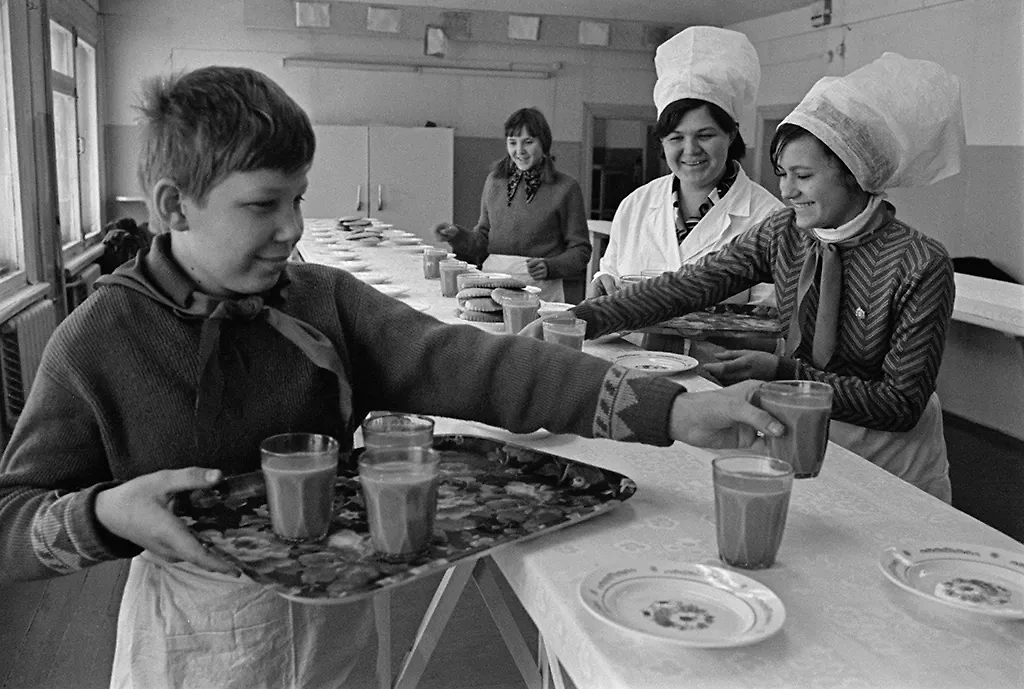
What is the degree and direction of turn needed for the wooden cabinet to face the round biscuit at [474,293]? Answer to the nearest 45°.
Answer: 0° — it already faces it

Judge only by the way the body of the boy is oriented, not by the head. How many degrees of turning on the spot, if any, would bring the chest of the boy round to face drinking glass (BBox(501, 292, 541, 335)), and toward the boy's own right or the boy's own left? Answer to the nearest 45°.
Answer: approximately 90° to the boy's own left

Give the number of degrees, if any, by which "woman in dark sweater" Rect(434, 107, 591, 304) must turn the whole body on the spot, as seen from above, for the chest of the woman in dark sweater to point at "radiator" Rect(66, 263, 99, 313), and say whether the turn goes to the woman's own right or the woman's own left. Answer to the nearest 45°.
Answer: approximately 90° to the woman's own right

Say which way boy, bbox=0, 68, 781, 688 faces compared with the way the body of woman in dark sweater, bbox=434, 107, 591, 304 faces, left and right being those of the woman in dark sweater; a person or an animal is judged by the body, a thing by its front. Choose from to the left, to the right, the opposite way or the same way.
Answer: to the left

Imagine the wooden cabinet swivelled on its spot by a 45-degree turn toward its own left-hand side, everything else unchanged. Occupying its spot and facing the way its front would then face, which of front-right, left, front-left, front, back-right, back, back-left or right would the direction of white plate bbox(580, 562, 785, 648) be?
front-right

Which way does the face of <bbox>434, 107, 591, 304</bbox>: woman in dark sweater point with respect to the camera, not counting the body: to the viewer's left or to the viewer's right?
to the viewer's left

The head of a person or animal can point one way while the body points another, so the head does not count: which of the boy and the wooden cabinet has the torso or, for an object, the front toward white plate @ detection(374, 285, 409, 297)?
the wooden cabinet

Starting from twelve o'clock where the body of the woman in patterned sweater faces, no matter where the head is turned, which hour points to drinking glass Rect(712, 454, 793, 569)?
The drinking glass is roughly at 11 o'clock from the woman in patterned sweater.

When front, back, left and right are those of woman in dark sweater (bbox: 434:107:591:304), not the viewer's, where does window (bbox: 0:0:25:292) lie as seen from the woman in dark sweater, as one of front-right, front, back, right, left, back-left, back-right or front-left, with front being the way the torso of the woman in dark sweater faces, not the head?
front-right

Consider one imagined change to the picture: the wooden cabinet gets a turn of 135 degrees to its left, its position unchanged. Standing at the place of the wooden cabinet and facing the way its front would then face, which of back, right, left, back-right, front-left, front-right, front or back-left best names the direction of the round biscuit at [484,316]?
back-right

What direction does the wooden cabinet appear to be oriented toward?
toward the camera

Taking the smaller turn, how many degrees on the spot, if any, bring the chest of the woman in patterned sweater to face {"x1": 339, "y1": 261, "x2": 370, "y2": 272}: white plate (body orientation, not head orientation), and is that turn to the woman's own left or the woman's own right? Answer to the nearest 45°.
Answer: approximately 90° to the woman's own right

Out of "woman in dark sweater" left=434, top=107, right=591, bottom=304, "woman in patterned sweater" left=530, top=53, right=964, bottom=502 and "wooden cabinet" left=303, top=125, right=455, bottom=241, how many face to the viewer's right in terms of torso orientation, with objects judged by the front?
0

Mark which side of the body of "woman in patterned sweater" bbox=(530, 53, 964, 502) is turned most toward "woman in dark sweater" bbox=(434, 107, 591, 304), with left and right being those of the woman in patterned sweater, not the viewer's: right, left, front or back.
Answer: right
